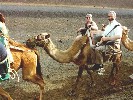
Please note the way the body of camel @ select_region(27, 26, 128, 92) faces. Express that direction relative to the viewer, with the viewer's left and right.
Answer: facing to the left of the viewer

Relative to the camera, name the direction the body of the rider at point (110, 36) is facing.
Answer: to the viewer's left

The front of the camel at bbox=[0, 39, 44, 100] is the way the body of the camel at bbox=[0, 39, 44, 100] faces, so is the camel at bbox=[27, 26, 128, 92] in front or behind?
behind

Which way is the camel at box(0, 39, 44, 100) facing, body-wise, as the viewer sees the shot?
to the viewer's left
